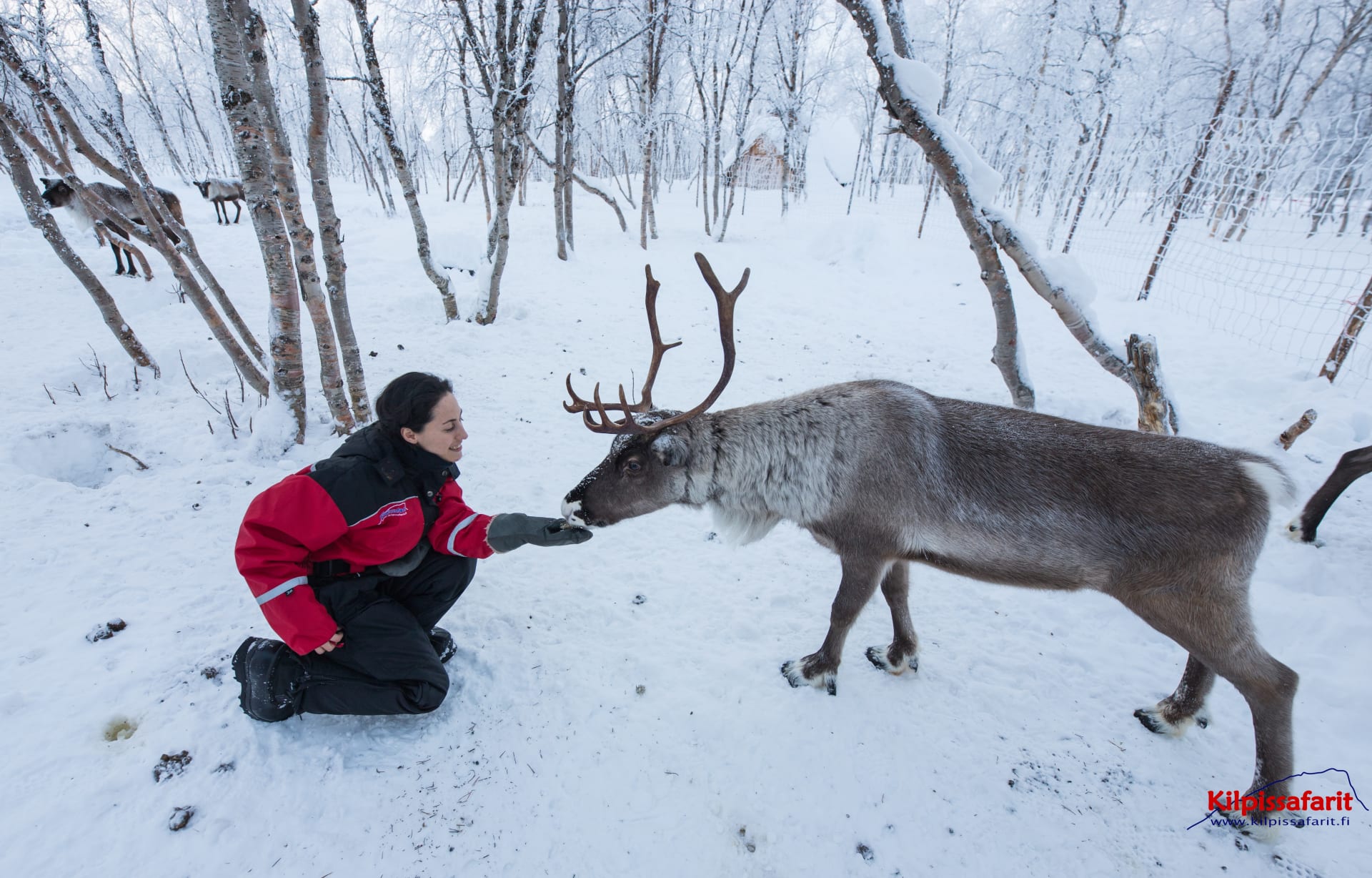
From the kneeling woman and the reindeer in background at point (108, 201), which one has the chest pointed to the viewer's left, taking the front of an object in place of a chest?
the reindeer in background

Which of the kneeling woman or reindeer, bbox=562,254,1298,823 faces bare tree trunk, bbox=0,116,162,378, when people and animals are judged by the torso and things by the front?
the reindeer

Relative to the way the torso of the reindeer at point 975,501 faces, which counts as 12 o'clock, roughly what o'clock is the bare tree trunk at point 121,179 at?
The bare tree trunk is roughly at 12 o'clock from the reindeer.

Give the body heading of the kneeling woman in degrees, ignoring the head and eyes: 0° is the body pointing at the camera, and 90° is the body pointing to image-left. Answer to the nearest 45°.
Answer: approximately 270°

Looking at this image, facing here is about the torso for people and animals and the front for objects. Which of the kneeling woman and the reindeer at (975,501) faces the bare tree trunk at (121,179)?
the reindeer

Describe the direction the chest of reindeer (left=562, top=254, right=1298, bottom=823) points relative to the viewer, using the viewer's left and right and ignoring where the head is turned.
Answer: facing to the left of the viewer

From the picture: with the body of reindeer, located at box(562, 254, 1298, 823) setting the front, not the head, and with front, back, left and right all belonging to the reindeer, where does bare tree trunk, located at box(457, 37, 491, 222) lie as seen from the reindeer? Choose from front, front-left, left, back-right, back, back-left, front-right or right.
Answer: front-right

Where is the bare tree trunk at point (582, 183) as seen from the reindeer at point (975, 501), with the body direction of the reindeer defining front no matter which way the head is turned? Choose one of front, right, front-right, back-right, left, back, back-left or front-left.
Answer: front-right

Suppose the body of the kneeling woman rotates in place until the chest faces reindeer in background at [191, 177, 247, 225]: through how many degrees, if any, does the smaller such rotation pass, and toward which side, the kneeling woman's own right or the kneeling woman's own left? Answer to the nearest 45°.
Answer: approximately 90° to the kneeling woman's own left

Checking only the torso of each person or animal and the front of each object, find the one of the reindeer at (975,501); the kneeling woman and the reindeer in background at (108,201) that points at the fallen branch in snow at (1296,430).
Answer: the kneeling woman

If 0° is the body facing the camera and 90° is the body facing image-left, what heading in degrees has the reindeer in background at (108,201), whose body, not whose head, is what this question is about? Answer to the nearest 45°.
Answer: approximately 90°
